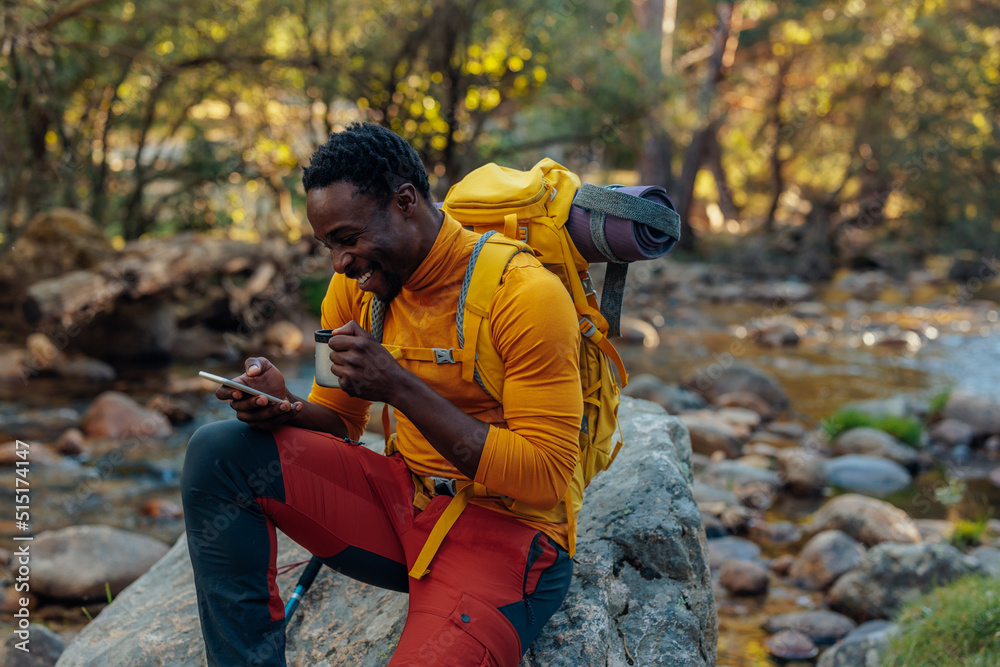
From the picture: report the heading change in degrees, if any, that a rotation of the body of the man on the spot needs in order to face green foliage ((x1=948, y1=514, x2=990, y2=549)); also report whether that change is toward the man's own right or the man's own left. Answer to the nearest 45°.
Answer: approximately 180°

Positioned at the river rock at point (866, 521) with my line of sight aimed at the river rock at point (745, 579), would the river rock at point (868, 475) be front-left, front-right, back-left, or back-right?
back-right

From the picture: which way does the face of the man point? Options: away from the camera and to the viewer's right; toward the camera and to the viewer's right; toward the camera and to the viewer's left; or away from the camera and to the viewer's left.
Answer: toward the camera and to the viewer's left

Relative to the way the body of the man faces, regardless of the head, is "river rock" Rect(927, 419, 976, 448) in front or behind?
behind

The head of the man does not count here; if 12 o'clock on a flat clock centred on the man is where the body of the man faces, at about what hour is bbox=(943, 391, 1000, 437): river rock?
The river rock is roughly at 6 o'clock from the man.

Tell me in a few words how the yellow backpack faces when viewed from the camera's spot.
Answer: facing away from the viewer and to the right of the viewer

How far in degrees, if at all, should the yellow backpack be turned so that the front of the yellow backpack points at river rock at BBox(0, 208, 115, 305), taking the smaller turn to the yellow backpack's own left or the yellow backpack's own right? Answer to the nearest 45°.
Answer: approximately 90° to the yellow backpack's own left

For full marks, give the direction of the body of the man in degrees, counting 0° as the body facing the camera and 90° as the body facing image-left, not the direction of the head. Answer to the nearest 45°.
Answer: approximately 45°

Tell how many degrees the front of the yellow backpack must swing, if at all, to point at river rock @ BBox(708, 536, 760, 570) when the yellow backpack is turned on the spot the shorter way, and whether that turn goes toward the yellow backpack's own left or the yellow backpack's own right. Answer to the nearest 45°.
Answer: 0° — it already faces it

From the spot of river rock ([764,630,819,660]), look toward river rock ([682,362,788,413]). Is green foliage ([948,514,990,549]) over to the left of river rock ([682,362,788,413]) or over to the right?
right
